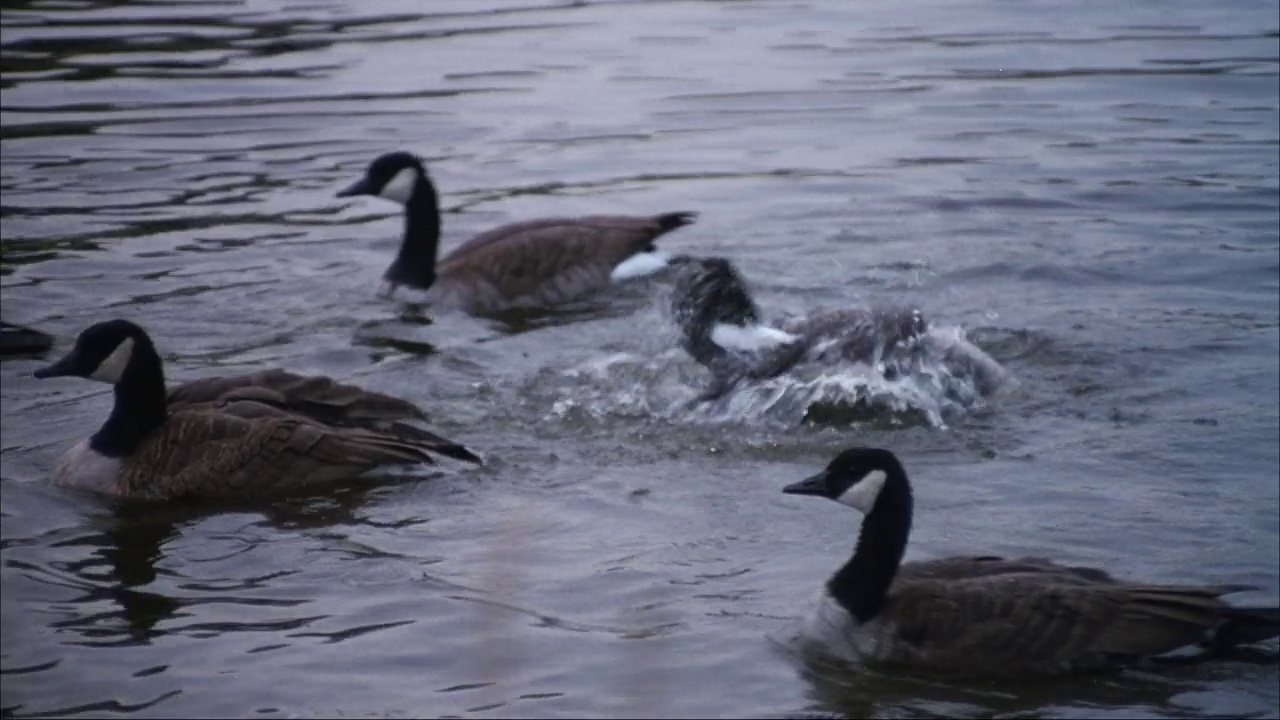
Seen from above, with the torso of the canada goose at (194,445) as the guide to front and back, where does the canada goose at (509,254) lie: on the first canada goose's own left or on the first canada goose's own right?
on the first canada goose's own right

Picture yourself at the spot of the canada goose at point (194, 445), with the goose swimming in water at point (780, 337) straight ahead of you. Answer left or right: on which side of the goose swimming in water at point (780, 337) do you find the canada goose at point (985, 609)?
right

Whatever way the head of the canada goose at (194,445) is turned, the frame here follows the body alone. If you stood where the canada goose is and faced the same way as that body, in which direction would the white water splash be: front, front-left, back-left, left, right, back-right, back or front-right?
back

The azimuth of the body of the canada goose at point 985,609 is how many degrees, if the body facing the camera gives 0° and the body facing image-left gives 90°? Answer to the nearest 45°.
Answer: approximately 90°

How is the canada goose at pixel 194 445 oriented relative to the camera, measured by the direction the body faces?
to the viewer's left

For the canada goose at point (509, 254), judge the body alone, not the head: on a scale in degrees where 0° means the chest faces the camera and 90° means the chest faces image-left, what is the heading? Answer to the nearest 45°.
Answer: approximately 90°
